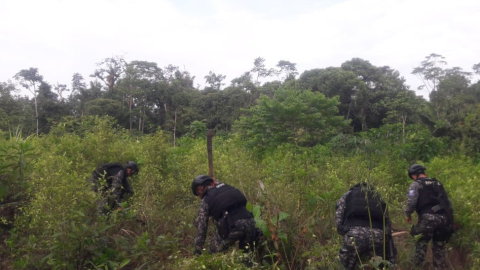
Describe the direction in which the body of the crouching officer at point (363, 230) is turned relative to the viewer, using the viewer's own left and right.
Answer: facing away from the viewer

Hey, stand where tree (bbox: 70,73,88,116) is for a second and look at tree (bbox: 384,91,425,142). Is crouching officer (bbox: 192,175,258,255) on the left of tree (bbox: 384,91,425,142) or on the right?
right

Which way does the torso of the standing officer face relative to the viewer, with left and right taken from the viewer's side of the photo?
facing away from the viewer and to the left of the viewer

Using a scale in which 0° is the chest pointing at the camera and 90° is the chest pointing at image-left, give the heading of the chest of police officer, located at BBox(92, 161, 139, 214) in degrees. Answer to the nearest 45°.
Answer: approximately 270°

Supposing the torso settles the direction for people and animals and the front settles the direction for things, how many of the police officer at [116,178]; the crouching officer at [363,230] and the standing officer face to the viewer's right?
1

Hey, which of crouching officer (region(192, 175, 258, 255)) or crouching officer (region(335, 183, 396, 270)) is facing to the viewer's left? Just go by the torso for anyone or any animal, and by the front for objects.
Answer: crouching officer (region(192, 175, 258, 255))

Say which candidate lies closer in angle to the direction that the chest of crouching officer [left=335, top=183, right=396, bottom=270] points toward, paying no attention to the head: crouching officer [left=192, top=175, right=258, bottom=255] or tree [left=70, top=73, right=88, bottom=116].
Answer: the tree

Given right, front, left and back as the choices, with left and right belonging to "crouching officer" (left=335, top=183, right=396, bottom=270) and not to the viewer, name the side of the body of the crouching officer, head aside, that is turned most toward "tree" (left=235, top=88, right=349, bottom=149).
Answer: front

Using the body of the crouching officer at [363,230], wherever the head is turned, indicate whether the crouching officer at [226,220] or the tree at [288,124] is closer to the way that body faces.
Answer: the tree

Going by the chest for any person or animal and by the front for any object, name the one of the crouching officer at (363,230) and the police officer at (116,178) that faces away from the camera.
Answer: the crouching officer
